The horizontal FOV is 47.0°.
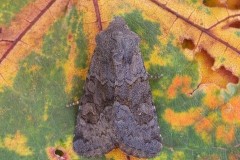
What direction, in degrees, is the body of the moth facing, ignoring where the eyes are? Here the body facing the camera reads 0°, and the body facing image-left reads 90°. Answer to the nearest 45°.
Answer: approximately 180°
